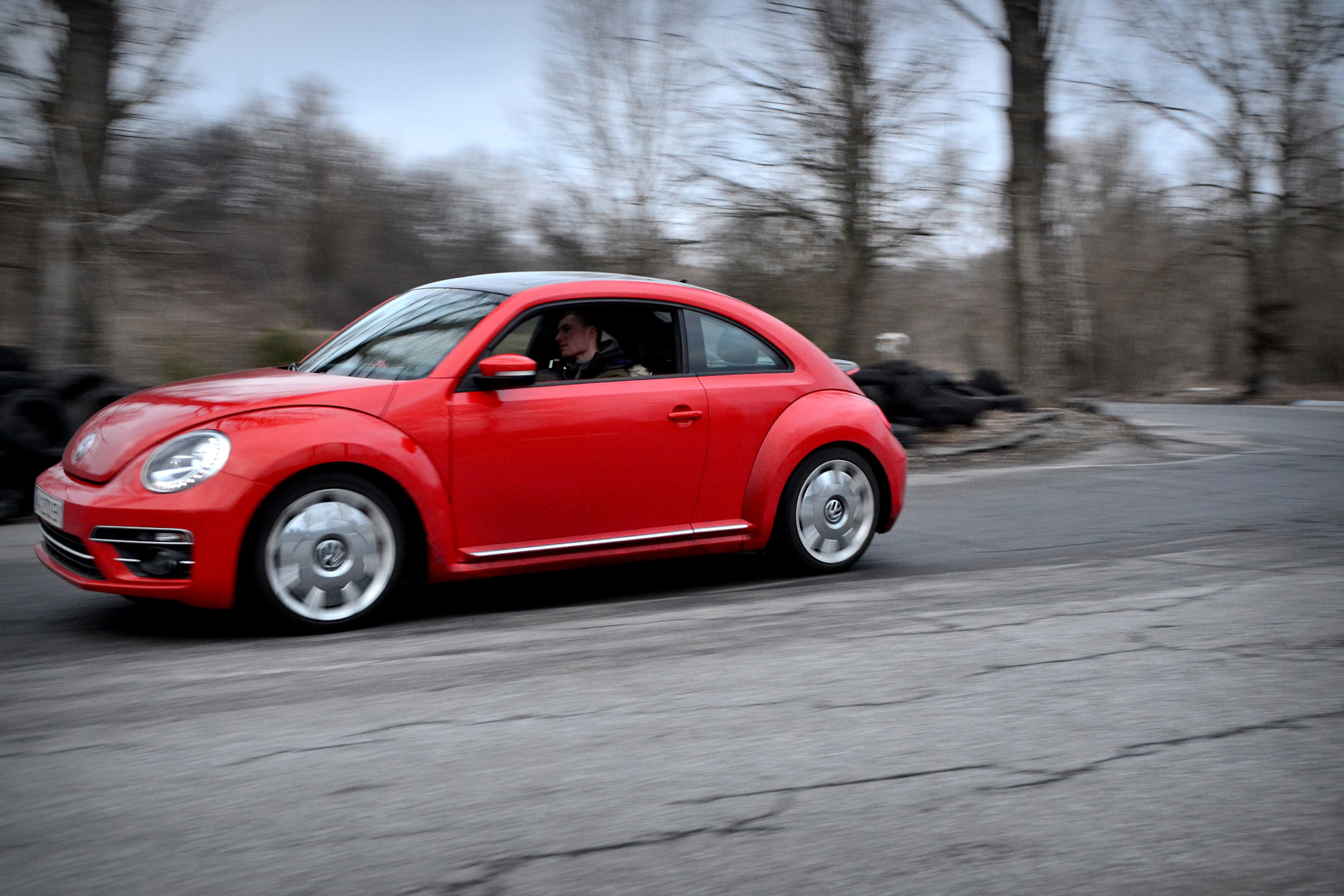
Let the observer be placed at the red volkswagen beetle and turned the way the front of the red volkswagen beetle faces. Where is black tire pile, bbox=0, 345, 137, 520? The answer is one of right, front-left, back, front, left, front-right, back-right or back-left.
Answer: right

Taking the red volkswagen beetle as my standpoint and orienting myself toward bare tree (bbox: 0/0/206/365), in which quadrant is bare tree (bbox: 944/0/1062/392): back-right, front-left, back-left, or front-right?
front-right

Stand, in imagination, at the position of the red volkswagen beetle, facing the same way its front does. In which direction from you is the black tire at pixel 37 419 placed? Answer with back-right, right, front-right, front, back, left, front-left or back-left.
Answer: right

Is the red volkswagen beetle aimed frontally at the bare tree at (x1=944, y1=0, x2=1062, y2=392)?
no

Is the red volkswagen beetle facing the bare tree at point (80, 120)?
no

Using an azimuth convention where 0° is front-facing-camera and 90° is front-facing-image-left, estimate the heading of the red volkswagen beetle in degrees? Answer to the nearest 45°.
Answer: approximately 45°
